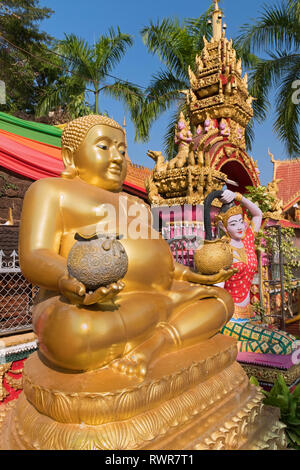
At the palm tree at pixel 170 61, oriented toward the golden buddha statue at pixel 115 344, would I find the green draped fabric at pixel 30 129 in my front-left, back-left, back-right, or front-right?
front-right

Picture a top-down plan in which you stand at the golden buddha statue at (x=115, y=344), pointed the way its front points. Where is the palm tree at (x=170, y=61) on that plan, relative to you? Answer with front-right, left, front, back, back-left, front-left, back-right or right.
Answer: back-left

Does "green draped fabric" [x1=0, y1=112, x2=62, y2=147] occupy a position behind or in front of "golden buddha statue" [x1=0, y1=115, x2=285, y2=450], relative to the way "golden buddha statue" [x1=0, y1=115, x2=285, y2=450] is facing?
behind

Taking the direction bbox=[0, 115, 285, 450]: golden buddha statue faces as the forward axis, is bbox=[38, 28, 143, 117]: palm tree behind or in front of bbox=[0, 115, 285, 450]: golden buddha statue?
behind

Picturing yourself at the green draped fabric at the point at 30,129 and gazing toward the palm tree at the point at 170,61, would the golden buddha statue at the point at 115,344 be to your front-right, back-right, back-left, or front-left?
back-right

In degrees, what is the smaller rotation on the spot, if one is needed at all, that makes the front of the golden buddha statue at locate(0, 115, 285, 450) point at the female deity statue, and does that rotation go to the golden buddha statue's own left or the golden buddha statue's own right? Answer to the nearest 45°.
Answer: approximately 90° to the golden buddha statue's own left

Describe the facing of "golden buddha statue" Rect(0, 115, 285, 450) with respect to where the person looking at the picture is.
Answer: facing the viewer and to the right of the viewer
